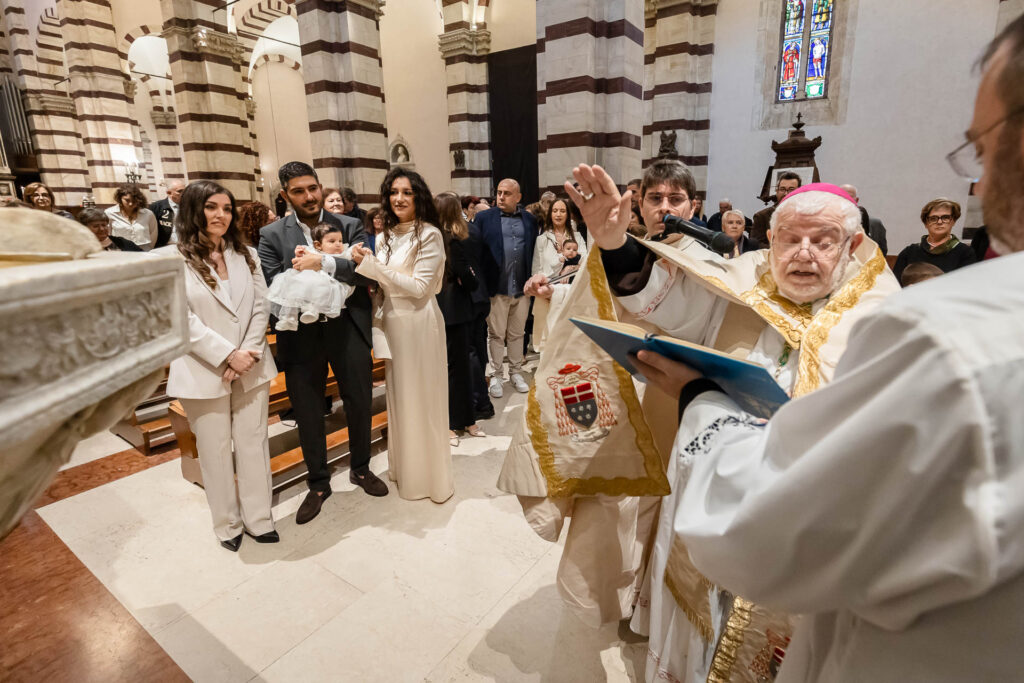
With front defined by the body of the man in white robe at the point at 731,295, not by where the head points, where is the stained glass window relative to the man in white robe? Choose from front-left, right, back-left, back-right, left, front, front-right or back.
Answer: back-right

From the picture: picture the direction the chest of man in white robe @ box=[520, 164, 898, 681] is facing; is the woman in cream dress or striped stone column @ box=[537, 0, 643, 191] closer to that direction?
the woman in cream dress

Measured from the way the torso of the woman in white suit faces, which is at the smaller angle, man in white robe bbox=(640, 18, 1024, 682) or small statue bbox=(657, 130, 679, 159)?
the man in white robe

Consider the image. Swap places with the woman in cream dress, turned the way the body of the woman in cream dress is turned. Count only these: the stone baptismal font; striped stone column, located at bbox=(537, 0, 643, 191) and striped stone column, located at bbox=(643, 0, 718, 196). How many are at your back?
2

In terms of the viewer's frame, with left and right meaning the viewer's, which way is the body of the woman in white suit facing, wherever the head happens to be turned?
facing the viewer and to the right of the viewer

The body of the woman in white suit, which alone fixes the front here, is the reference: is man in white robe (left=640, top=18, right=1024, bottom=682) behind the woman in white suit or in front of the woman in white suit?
in front

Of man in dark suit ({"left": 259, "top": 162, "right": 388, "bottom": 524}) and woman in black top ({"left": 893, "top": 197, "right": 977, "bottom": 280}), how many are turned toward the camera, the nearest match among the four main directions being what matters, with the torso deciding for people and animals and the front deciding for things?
2

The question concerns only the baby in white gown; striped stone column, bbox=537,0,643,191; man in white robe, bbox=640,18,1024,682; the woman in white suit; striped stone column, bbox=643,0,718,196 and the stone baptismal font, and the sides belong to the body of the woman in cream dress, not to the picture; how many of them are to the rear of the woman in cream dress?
2

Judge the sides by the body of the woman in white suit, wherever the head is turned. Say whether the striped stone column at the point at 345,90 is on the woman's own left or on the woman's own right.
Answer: on the woman's own left

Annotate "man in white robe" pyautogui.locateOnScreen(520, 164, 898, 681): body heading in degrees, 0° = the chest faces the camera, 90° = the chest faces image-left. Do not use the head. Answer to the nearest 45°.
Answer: approximately 45°

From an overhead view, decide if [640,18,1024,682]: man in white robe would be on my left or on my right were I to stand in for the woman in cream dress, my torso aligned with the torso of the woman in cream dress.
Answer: on my left

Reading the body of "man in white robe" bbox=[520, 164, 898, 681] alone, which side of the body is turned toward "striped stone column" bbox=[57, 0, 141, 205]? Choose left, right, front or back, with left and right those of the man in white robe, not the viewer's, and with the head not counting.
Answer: right
